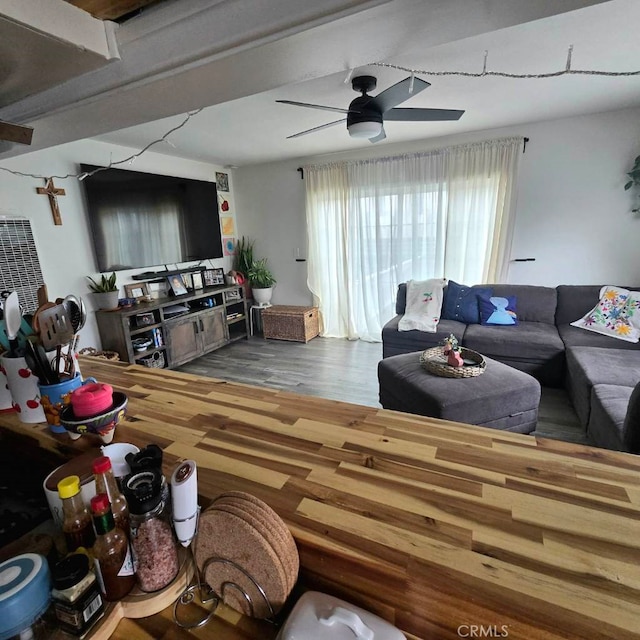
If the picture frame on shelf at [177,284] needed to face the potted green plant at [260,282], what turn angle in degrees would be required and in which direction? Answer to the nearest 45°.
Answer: approximately 90° to its left

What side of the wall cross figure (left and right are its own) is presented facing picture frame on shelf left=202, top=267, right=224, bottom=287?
left

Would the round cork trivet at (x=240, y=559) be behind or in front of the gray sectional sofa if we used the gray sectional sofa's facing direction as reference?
in front

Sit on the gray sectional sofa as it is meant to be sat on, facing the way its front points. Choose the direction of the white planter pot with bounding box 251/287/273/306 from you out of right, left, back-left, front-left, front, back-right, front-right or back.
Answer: front-right

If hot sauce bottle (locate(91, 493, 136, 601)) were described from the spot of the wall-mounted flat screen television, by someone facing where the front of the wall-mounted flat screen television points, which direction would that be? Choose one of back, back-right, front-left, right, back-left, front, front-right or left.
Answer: front-right

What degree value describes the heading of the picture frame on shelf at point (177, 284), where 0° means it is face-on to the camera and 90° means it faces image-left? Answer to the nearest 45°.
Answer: approximately 315°

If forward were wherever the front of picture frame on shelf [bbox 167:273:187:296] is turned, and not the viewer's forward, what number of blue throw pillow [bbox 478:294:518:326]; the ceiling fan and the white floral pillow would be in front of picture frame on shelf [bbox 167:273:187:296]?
3

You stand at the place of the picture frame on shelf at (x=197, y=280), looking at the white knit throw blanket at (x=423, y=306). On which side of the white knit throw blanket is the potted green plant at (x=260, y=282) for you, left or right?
left

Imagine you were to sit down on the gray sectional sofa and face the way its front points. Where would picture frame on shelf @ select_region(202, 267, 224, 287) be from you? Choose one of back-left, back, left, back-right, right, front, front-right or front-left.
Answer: front-right

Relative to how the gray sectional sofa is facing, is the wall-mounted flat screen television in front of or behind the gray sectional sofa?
in front

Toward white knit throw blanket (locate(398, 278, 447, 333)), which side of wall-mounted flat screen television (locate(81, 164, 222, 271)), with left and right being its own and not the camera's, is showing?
front

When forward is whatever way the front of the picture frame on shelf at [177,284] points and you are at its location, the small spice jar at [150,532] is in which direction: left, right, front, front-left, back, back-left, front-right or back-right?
front-right

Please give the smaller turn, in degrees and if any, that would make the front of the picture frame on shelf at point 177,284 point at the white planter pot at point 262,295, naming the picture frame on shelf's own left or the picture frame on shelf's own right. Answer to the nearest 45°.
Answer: approximately 90° to the picture frame on shelf's own left
